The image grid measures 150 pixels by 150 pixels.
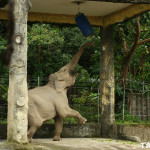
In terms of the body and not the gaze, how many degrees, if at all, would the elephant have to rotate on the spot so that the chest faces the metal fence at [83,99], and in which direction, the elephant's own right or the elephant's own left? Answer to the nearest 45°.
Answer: approximately 90° to the elephant's own left

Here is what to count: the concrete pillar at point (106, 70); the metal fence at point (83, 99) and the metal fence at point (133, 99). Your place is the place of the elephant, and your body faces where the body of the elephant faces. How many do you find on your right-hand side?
0

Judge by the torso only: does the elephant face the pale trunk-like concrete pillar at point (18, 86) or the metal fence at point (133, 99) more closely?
the metal fence

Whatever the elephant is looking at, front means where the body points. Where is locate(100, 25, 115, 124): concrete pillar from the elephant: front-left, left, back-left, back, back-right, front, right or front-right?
front-left

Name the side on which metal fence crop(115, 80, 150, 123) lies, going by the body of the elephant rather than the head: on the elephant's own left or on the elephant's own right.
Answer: on the elephant's own left

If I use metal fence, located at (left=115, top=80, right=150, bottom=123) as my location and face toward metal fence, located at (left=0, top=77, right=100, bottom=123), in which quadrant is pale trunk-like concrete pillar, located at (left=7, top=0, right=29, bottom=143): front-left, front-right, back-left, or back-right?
front-left

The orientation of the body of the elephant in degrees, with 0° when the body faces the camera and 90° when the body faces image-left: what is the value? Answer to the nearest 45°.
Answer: approximately 270°

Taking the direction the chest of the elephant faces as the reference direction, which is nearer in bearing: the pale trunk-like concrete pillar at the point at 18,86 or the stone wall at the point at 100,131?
the stone wall
